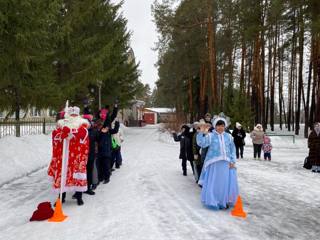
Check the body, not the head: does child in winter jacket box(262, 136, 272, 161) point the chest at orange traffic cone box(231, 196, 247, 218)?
yes

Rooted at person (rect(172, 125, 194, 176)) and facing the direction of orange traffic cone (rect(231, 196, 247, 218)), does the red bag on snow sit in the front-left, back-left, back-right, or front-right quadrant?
front-right

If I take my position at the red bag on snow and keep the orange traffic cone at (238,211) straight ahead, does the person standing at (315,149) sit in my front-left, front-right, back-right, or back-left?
front-left

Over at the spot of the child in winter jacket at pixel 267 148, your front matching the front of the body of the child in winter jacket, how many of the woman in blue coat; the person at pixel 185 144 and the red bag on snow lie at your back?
0

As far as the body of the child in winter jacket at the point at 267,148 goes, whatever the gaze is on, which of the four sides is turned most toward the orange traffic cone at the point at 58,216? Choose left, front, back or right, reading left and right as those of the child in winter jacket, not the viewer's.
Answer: front

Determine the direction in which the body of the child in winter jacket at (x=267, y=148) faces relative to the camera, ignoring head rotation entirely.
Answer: toward the camera

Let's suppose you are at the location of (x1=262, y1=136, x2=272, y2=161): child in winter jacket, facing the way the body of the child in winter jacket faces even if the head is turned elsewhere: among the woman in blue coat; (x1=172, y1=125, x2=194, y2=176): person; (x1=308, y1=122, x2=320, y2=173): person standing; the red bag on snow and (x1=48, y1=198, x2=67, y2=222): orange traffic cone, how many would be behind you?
0

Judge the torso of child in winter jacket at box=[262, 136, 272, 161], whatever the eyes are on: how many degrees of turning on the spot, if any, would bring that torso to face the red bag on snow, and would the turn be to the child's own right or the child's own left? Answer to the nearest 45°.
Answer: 0° — they already face it

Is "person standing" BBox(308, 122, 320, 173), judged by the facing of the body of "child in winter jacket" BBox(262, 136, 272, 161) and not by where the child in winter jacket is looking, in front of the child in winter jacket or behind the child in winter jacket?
in front

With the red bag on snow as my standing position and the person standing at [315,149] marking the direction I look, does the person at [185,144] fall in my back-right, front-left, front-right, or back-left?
front-left

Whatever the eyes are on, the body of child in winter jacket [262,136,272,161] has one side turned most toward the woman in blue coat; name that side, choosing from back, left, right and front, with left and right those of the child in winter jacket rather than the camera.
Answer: front
